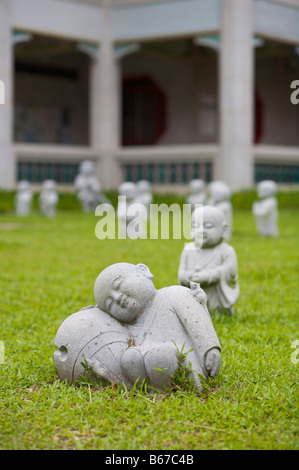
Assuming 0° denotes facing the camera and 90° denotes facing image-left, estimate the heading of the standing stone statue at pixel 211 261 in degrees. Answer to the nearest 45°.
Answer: approximately 45°

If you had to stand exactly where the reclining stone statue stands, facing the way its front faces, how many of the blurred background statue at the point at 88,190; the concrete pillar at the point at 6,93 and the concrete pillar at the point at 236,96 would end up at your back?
3

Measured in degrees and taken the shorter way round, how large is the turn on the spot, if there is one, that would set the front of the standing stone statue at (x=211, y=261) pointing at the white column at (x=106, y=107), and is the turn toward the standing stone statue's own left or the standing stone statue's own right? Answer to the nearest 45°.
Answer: approximately 135° to the standing stone statue's own right

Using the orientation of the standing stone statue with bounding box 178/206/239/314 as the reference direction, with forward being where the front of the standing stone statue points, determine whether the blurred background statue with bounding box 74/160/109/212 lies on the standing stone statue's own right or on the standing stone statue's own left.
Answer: on the standing stone statue's own right

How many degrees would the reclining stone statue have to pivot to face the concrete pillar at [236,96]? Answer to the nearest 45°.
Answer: approximately 180°

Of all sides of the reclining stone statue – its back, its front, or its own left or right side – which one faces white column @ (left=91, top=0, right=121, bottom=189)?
back

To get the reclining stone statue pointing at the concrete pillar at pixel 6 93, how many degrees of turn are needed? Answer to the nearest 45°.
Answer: approximately 180°

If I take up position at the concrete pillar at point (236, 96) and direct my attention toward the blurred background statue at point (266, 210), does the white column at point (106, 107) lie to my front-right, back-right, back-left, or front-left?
back-right

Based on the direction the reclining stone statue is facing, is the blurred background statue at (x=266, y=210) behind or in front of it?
behind

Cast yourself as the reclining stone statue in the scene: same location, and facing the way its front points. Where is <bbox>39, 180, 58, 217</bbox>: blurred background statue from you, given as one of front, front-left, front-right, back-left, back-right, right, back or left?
back

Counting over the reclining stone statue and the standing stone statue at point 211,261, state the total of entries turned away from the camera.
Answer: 0

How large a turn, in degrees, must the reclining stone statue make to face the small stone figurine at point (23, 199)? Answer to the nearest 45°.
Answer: approximately 180°

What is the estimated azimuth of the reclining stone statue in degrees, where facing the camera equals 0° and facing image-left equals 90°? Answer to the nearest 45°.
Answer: approximately 0°

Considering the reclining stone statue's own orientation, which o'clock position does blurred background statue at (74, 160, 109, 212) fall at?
The blurred background statue is roughly at 6 o'clock from the reclining stone statue.
